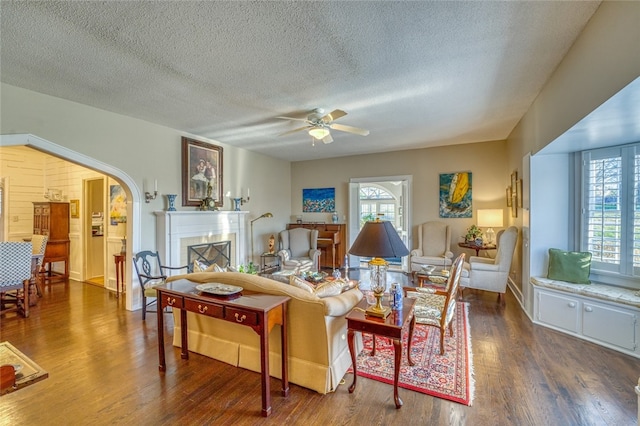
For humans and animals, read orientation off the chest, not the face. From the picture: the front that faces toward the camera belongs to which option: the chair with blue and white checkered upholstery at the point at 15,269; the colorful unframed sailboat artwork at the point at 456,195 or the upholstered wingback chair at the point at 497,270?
the colorful unframed sailboat artwork

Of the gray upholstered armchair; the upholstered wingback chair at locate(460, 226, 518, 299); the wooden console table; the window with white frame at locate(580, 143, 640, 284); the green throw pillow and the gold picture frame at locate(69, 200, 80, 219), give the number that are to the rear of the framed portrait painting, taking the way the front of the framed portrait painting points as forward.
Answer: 1

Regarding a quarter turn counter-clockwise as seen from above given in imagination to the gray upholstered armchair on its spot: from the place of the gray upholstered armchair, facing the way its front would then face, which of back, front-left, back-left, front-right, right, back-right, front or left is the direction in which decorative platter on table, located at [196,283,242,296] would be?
right

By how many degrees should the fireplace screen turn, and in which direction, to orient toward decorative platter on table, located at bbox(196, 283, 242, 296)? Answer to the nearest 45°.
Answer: approximately 45° to its right

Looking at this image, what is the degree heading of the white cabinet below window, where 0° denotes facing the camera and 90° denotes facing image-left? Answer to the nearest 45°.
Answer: approximately 45°

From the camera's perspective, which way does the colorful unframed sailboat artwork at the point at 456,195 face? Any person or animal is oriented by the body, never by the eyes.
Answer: toward the camera

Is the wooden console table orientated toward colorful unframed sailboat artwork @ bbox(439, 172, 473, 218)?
no

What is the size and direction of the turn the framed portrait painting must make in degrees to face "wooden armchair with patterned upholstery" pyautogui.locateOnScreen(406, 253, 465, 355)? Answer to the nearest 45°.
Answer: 0° — it already faces it

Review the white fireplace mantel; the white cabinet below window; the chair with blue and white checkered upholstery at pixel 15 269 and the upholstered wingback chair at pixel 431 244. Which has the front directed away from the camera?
the chair with blue and white checkered upholstery

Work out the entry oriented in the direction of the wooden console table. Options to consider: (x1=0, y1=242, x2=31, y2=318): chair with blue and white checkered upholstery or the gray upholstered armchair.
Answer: the gray upholstered armchair

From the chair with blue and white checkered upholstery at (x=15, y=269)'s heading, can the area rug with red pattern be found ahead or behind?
behind

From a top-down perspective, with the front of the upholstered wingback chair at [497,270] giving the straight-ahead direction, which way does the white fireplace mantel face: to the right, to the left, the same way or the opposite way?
the opposite way

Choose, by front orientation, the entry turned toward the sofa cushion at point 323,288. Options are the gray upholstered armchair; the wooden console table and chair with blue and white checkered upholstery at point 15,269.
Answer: the gray upholstered armchair

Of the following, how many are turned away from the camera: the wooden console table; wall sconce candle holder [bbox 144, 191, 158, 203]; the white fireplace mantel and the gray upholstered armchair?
0

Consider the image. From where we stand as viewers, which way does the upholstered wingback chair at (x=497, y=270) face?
facing to the left of the viewer

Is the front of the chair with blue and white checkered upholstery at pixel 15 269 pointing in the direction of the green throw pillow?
no

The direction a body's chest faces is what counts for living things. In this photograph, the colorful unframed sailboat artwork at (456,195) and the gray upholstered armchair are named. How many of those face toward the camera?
2

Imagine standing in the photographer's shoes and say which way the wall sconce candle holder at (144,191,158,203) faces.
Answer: facing the viewer and to the right of the viewer

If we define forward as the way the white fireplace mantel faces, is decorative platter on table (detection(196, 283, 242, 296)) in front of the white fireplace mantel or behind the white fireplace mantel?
in front

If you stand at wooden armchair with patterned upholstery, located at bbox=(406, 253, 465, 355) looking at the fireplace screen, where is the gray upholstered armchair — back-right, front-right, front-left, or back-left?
front-right
